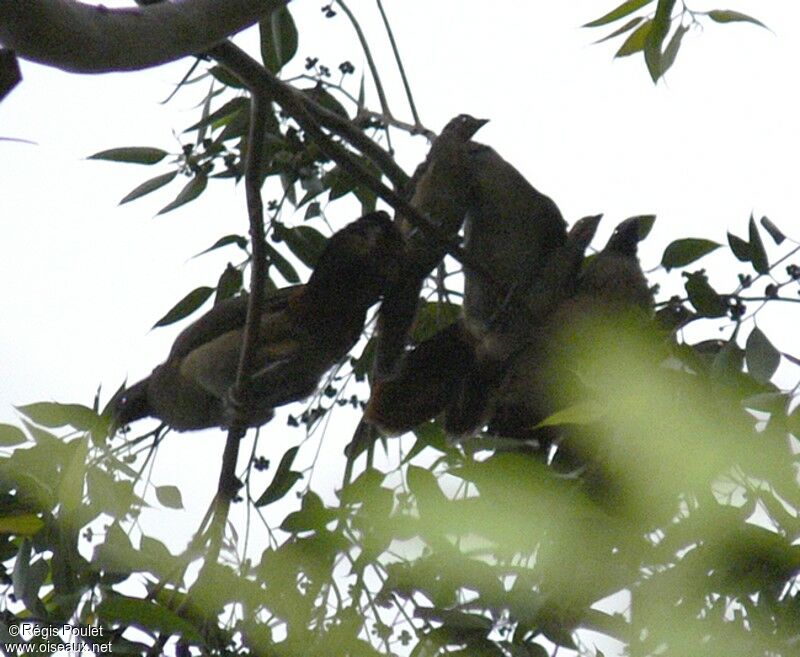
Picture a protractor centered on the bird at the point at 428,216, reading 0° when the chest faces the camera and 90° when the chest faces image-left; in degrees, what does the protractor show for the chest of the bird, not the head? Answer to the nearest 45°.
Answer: approximately 270°

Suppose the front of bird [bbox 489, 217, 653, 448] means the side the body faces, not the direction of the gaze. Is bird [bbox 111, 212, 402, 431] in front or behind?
behind

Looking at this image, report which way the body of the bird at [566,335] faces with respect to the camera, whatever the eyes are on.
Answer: to the viewer's right
